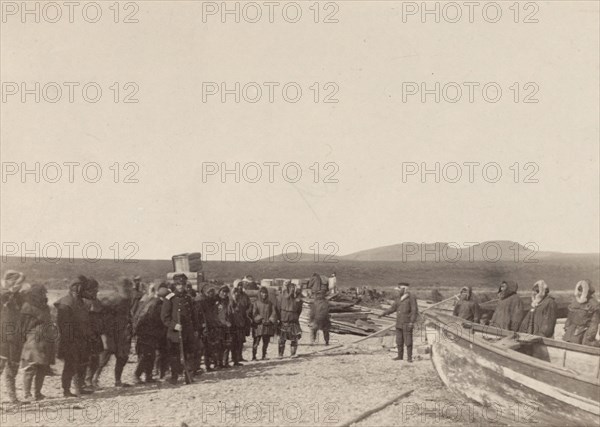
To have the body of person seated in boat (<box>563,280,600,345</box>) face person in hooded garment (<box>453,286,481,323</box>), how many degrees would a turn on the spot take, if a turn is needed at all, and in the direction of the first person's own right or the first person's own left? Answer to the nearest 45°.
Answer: approximately 90° to the first person's own right

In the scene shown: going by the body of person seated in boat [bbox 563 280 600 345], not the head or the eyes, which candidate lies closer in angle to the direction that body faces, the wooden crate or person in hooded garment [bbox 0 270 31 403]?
the person in hooded garment
